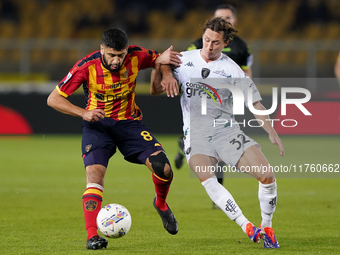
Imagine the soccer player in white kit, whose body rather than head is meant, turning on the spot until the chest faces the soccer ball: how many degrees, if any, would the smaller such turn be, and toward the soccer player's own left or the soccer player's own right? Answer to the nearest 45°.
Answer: approximately 45° to the soccer player's own right

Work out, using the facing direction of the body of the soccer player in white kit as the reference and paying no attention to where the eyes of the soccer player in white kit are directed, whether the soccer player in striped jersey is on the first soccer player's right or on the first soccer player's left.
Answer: on the first soccer player's right

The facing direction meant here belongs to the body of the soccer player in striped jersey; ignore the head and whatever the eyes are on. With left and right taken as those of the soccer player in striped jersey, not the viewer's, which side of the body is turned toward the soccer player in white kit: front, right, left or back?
left

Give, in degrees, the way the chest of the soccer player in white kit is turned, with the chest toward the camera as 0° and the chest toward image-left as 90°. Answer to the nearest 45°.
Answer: approximately 0°

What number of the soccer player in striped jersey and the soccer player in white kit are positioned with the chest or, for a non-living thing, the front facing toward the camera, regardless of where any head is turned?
2
